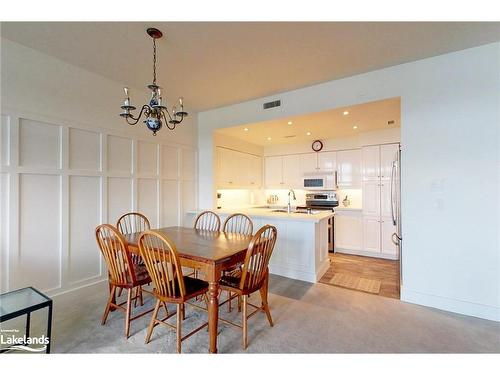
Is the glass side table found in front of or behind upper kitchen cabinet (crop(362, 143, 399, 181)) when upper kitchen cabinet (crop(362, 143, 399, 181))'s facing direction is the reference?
in front

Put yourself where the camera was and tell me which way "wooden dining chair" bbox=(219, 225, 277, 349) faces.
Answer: facing away from the viewer and to the left of the viewer

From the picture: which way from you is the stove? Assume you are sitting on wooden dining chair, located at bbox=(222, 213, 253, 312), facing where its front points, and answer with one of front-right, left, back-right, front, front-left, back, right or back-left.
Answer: back

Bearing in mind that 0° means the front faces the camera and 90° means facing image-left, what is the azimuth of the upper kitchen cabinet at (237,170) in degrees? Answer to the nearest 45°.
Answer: approximately 315°

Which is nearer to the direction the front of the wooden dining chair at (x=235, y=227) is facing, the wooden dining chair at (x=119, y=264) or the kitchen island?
the wooden dining chair

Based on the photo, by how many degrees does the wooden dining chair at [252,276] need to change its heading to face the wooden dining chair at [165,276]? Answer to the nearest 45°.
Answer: approximately 45° to its left

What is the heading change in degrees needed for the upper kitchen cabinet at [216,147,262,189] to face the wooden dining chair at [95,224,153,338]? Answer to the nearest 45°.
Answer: approximately 45° to its right

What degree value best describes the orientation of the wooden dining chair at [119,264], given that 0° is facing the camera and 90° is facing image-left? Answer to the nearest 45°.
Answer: approximately 225°

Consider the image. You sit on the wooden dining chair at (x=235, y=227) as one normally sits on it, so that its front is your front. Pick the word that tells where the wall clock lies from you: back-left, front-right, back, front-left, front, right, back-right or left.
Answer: back

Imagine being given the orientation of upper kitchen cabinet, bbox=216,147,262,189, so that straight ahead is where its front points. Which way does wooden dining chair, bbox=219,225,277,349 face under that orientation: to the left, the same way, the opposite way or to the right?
the opposite way

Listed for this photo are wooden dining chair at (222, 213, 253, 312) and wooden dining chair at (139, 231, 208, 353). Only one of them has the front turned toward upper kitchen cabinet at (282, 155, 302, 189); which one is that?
wooden dining chair at (139, 231, 208, 353)

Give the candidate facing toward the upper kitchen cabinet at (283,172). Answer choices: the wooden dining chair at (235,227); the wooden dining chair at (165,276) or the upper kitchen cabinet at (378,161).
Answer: the wooden dining chair at (165,276)

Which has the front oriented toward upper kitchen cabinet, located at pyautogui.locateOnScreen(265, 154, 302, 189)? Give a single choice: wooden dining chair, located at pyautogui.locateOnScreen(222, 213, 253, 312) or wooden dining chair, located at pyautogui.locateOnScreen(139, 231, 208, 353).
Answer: wooden dining chair, located at pyautogui.locateOnScreen(139, 231, 208, 353)

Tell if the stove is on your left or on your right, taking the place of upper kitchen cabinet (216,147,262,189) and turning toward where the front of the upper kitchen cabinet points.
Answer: on your left

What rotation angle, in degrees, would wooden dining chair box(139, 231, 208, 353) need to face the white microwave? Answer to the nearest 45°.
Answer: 0° — it already faces it

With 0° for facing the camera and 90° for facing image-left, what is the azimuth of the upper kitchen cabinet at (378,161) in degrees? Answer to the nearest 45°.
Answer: approximately 0°

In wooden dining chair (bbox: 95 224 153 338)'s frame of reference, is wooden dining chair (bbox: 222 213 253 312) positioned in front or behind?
in front

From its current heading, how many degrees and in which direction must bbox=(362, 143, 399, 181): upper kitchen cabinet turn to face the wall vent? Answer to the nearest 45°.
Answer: approximately 45° to its right

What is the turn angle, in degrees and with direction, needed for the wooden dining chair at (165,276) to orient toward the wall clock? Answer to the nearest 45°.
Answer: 0° — it already faces it

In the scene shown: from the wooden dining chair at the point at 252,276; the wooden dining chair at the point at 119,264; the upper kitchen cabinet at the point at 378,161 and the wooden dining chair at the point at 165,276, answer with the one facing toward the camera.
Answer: the upper kitchen cabinet
